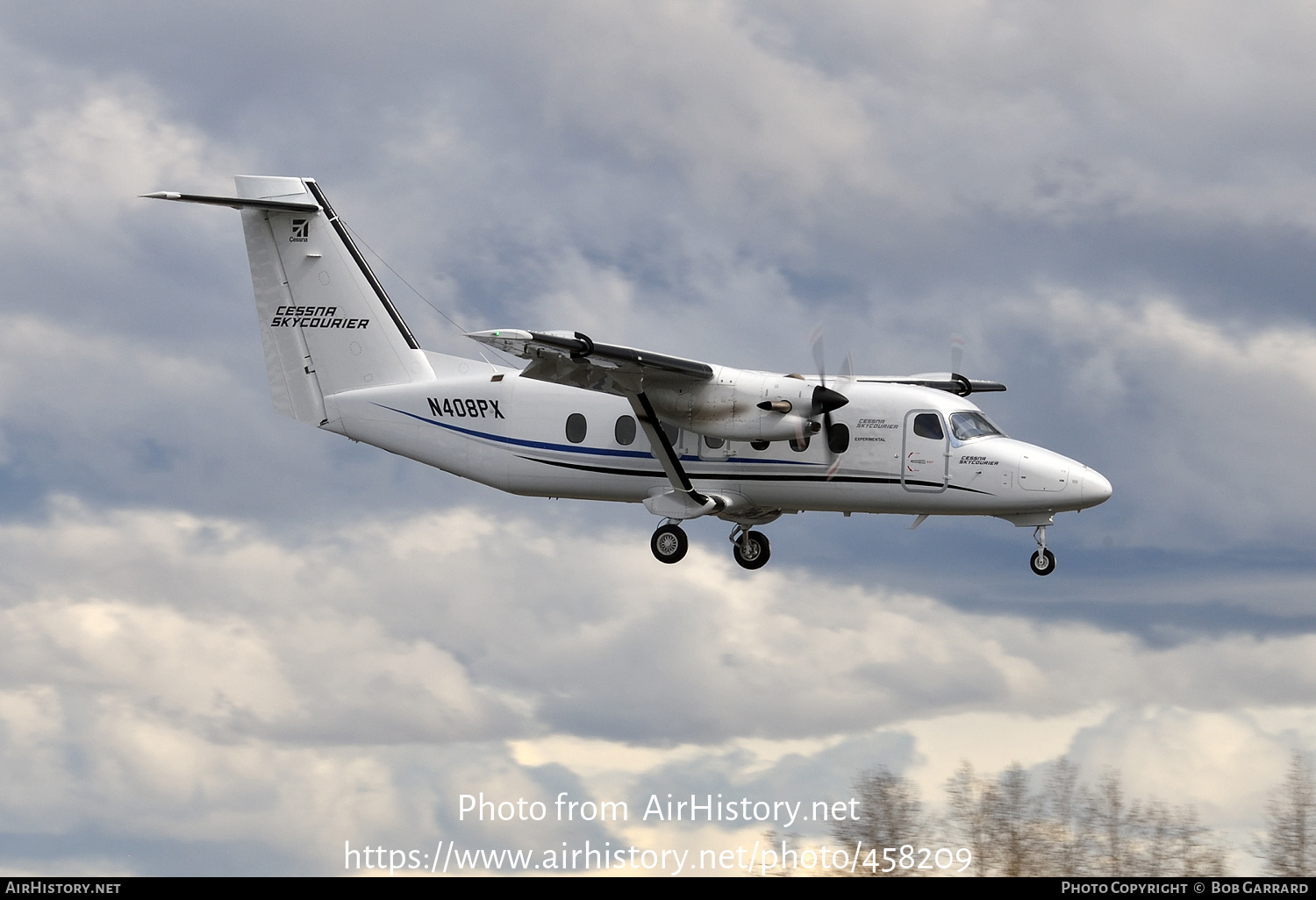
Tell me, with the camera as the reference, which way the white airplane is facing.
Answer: facing the viewer and to the right of the viewer
